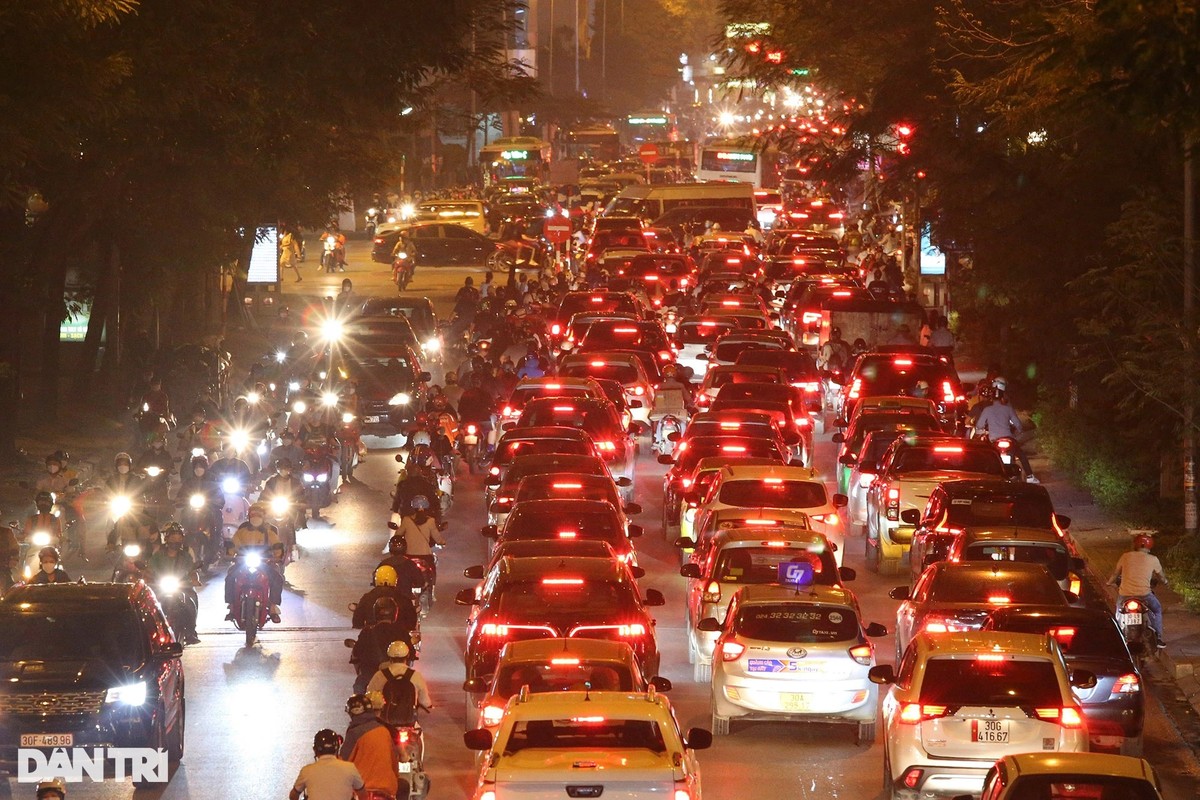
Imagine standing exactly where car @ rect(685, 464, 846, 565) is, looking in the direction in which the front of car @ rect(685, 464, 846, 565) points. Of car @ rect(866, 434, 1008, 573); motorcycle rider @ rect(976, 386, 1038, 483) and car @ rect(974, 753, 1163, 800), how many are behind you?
1

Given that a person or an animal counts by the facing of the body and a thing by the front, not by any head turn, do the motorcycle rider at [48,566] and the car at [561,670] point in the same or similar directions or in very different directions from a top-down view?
very different directions

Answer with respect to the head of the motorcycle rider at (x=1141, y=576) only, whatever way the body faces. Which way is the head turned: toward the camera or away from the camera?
away from the camera

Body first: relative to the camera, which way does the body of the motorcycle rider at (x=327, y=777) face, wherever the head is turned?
away from the camera

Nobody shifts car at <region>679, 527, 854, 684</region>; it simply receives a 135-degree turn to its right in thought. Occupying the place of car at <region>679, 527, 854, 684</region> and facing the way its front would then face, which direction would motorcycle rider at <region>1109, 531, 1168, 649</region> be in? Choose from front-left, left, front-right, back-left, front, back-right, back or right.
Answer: front-left

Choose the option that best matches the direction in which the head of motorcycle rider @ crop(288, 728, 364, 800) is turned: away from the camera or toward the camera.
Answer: away from the camera

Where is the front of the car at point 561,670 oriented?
away from the camera

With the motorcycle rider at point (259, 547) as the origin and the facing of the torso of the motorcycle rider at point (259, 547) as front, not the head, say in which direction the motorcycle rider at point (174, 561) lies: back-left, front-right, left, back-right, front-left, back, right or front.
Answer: front-right

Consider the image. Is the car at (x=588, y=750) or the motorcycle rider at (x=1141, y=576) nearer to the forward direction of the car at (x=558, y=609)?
the motorcycle rider

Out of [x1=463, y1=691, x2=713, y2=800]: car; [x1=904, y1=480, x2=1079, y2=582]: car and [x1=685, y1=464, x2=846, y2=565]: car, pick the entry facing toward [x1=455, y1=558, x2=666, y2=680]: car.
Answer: [x1=463, y1=691, x2=713, y2=800]: car

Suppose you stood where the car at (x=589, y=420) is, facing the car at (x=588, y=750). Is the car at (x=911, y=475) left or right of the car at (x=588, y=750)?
left

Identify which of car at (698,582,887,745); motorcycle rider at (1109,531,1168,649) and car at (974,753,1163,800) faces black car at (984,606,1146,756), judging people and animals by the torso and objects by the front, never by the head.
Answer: car at (974,753,1163,800)

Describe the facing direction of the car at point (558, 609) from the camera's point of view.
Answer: facing away from the viewer

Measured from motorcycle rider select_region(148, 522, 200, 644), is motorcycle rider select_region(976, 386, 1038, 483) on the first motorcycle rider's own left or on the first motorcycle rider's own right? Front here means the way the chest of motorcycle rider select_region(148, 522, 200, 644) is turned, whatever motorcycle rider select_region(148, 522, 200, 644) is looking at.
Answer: on the first motorcycle rider's own left

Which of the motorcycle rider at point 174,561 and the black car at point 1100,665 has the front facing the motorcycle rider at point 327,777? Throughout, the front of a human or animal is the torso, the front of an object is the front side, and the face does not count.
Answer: the motorcycle rider at point 174,561

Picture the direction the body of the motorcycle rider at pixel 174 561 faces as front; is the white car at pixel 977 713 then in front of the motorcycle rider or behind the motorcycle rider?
in front

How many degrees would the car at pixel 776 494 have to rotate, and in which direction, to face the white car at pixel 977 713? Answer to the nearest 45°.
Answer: approximately 180°

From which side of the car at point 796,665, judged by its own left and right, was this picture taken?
back

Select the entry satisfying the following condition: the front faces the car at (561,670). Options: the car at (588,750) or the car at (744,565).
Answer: the car at (588,750)
